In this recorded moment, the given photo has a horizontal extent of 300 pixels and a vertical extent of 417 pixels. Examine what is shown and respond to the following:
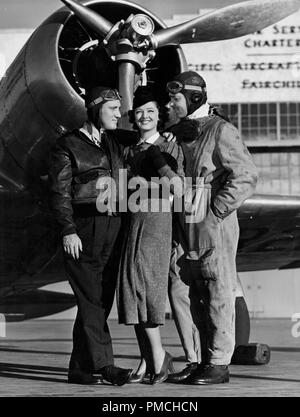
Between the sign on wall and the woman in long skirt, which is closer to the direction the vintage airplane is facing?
the woman in long skirt

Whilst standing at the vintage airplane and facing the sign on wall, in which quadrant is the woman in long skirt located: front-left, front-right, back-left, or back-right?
back-right

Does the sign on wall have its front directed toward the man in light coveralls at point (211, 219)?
yes

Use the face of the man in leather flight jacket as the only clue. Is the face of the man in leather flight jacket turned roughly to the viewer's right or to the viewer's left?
to the viewer's right

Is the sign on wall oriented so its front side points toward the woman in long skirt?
yes

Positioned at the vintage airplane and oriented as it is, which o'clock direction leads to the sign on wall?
The sign on wall is roughly at 8 o'clock from the vintage airplane.

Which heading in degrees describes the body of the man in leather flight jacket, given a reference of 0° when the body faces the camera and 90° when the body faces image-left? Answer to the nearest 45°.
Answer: approximately 315°

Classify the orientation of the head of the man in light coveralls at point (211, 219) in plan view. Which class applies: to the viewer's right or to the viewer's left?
to the viewer's left

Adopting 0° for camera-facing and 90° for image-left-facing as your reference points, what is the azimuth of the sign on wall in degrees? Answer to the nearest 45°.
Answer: approximately 0°
